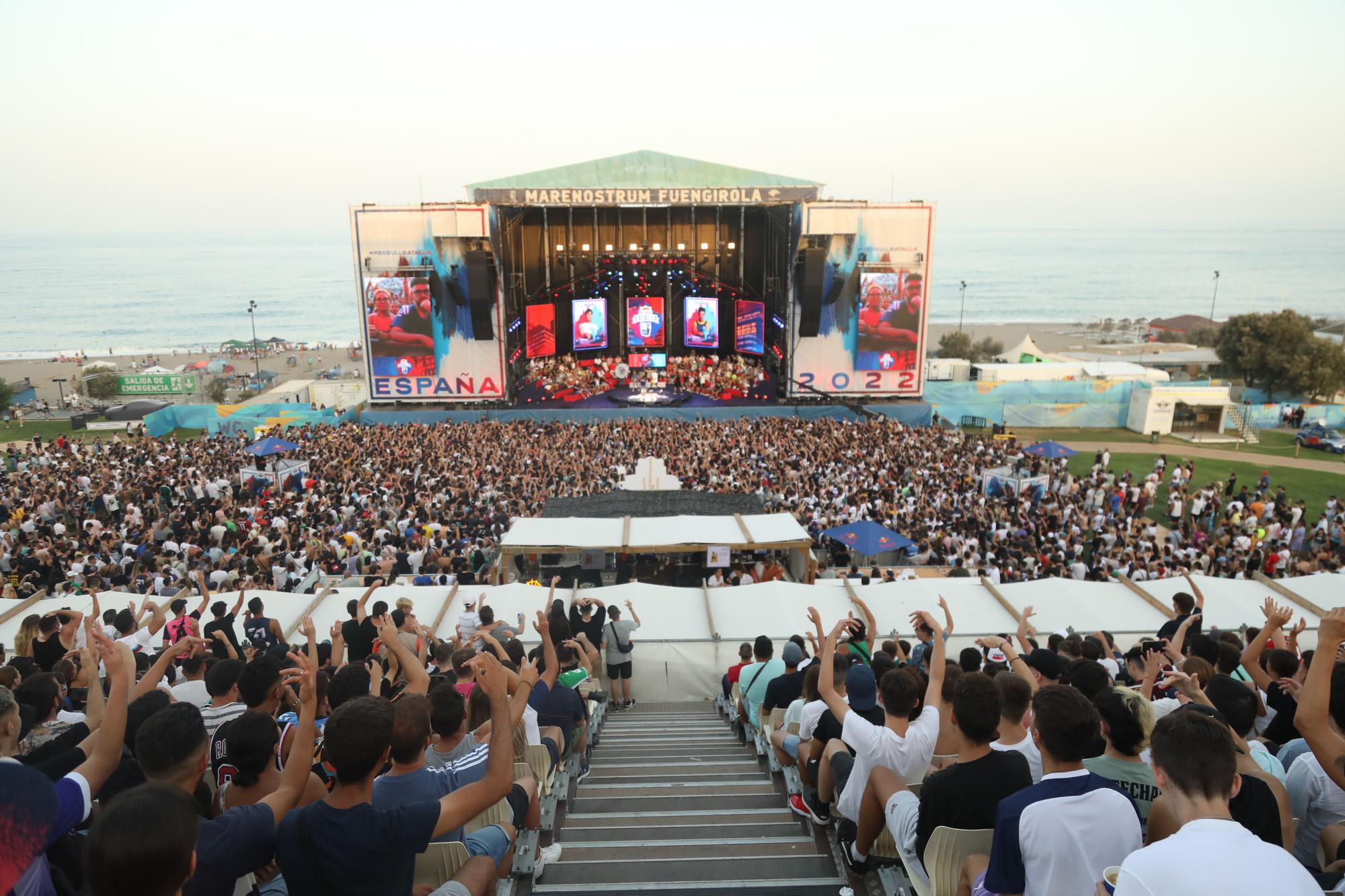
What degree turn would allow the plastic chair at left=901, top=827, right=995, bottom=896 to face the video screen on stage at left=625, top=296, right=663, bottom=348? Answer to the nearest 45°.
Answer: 0° — it already faces it

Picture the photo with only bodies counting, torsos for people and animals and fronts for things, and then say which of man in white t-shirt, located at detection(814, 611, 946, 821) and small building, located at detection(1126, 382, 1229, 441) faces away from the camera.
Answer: the man in white t-shirt

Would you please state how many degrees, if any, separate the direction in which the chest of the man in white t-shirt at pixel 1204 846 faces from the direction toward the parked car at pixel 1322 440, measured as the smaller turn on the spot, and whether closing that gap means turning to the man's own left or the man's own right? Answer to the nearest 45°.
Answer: approximately 45° to the man's own right

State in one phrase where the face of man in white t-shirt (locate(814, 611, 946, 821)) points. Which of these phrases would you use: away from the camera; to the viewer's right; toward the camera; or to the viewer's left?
away from the camera

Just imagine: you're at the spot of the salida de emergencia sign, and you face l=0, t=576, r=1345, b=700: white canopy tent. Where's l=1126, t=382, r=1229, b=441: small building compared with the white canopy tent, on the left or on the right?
left

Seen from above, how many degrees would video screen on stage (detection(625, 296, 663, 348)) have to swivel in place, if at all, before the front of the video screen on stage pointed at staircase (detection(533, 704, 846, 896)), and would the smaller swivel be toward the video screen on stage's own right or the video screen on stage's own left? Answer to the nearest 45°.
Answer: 0° — it already faces it

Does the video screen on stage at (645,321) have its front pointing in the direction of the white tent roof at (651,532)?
yes

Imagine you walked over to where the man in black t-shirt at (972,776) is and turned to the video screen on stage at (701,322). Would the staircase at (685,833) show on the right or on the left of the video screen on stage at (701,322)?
left

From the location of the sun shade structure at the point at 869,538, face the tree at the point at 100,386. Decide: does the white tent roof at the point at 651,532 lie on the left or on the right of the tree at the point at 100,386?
left

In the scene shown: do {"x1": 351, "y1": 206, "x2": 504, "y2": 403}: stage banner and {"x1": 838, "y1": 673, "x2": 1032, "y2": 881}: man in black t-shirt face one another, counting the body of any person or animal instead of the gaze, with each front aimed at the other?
yes

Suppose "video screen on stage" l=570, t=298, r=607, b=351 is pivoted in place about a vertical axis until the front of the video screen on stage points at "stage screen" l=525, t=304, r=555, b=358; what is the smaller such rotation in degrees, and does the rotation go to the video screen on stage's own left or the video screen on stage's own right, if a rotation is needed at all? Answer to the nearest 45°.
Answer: approximately 45° to the video screen on stage's own right

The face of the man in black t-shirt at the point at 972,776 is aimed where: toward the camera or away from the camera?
away from the camera

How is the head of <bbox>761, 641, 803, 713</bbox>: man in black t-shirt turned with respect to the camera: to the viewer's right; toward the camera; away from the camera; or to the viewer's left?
away from the camera
